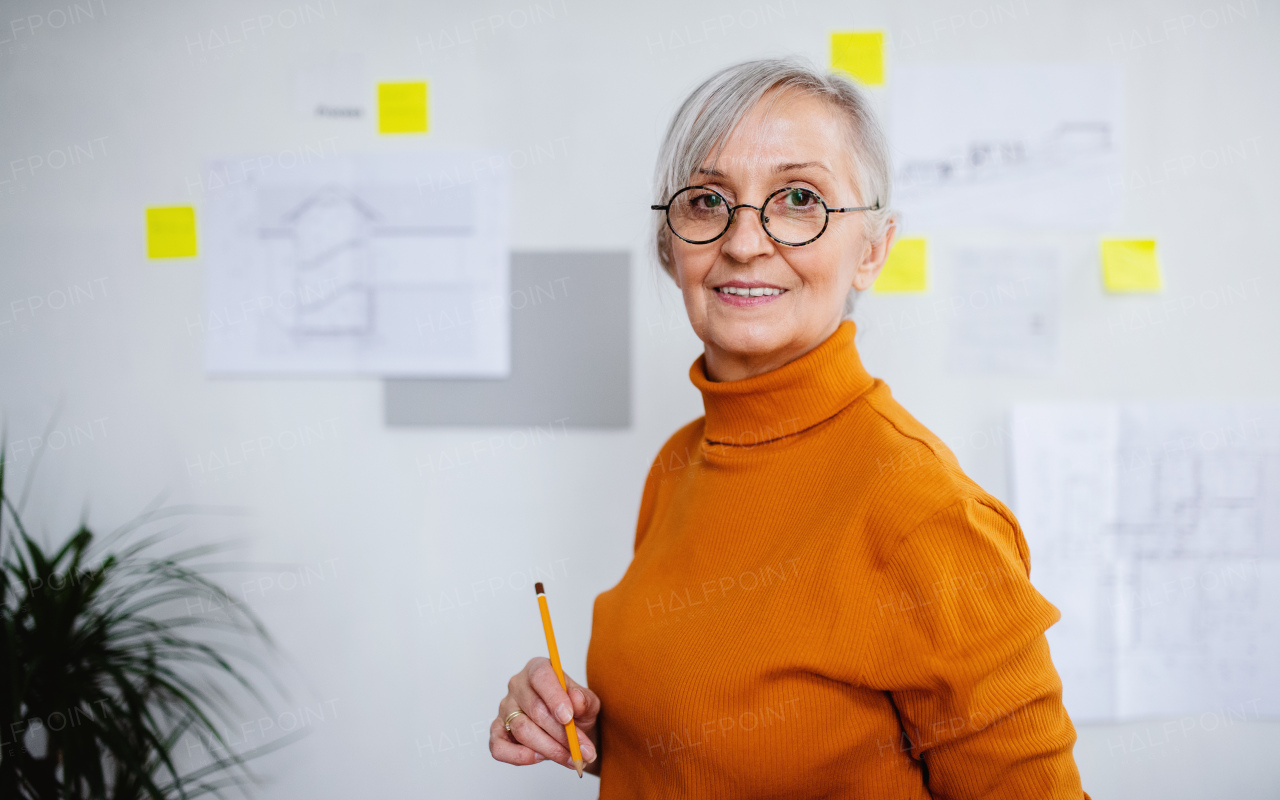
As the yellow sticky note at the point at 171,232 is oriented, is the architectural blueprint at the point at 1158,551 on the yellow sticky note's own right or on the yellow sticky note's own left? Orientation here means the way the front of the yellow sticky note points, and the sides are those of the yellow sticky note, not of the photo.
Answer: on the yellow sticky note's own left

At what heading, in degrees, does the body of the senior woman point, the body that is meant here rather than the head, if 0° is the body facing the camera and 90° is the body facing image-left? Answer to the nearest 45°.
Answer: approximately 45°

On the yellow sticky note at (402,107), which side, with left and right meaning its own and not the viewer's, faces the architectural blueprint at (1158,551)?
left

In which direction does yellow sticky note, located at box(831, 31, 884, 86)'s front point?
toward the camera

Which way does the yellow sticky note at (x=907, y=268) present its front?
toward the camera

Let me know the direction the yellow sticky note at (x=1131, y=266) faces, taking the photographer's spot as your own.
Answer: facing the viewer

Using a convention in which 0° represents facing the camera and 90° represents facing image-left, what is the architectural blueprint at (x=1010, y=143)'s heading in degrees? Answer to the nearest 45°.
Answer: approximately 0°
